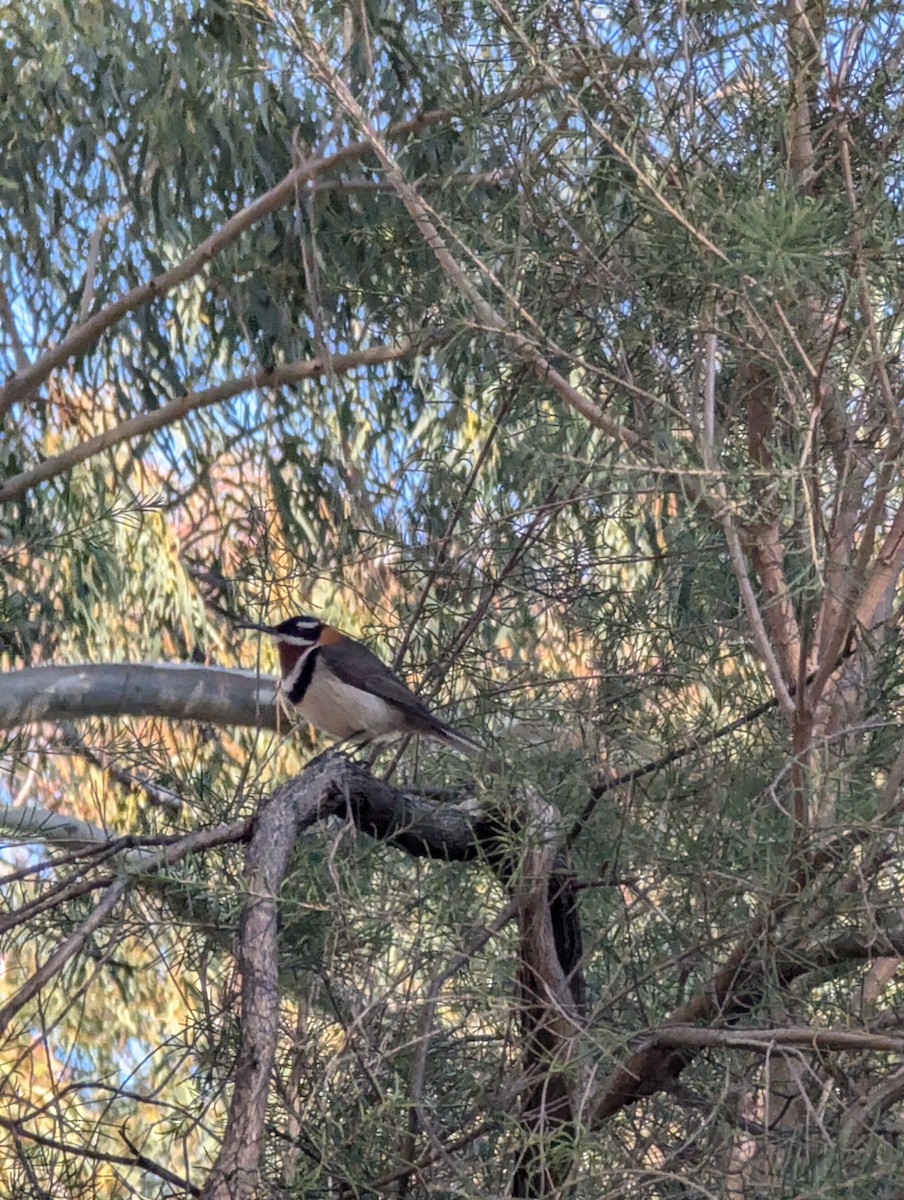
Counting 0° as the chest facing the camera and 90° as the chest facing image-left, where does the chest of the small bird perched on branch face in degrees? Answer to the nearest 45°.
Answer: approximately 90°
